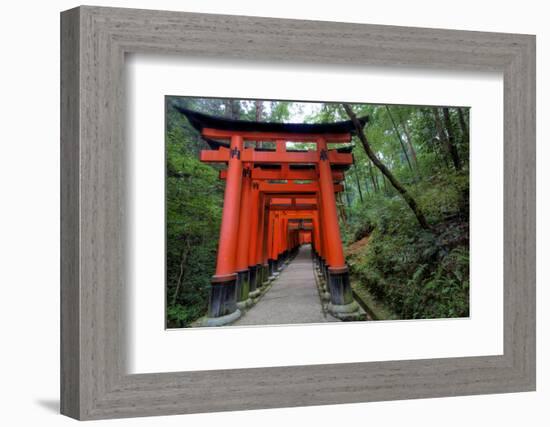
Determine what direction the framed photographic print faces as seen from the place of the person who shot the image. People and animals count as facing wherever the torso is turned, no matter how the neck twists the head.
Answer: facing the viewer and to the right of the viewer
